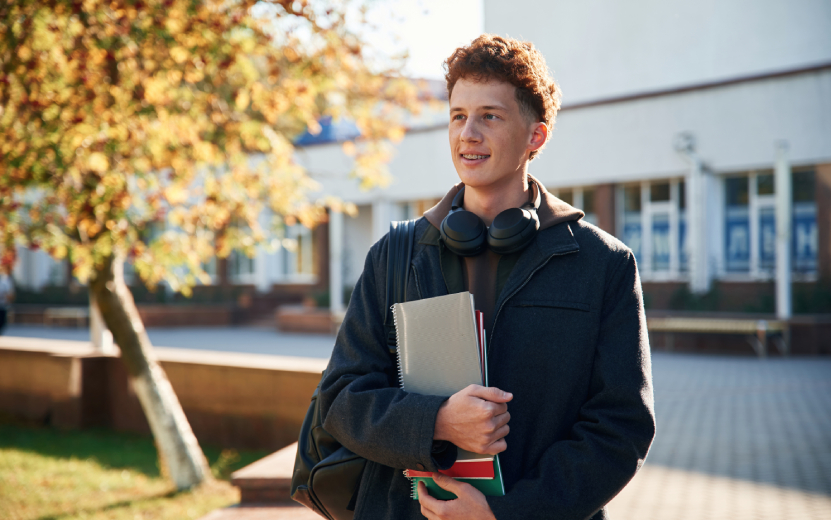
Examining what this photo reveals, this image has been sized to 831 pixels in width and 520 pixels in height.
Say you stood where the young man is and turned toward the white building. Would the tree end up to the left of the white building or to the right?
left

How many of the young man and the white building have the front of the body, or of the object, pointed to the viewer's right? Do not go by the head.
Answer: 0

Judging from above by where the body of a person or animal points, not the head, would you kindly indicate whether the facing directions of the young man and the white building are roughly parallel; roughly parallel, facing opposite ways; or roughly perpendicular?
roughly parallel

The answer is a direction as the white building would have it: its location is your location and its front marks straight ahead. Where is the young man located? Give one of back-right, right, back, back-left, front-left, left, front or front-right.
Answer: front-left

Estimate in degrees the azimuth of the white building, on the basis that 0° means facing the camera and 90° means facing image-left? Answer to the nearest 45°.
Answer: approximately 45°

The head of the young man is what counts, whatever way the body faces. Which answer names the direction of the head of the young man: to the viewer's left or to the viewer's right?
to the viewer's left

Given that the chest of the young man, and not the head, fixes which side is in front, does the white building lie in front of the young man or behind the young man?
behind

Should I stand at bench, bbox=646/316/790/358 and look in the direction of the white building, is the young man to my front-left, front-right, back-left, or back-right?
back-left

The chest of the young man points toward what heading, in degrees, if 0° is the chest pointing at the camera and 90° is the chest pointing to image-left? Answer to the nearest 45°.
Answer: approximately 45°

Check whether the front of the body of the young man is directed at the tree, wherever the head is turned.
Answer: no

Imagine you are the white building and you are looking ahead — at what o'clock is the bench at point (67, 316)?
The bench is roughly at 2 o'clock from the white building.

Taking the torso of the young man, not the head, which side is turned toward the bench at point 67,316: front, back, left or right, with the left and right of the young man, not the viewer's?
back
